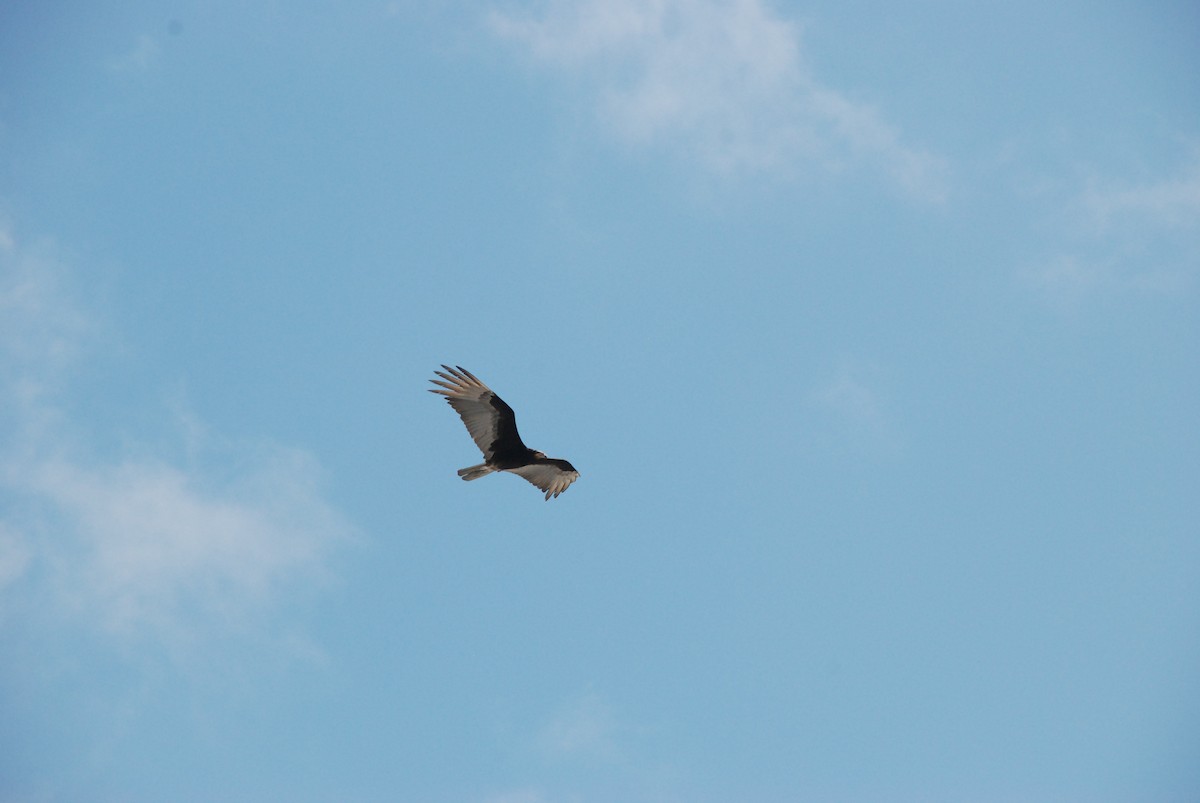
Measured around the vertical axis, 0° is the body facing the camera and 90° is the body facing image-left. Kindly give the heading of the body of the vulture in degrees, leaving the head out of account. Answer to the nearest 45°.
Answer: approximately 270°
